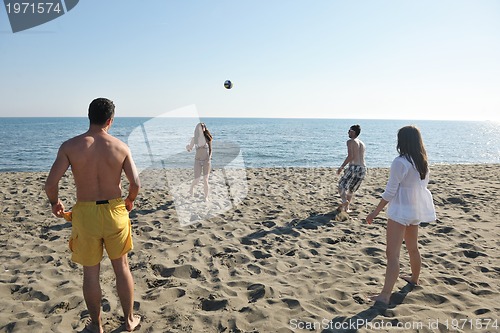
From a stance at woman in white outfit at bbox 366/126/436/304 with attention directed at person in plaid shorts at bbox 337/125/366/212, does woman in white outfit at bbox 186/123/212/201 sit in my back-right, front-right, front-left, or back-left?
front-left

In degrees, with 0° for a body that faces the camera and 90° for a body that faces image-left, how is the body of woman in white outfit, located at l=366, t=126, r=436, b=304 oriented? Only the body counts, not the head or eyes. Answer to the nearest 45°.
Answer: approximately 135°

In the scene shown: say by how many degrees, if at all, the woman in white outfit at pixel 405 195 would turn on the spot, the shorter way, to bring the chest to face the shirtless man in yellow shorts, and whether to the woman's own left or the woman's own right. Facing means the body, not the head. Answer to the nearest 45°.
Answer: approximately 90° to the woman's own left

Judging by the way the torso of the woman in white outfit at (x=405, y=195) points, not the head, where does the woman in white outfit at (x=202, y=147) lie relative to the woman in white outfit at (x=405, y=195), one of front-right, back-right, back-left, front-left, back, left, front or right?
front

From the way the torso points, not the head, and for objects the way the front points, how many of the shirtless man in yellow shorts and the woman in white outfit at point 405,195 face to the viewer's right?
0

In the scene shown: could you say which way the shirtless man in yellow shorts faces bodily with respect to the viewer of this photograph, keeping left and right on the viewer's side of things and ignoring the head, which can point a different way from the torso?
facing away from the viewer

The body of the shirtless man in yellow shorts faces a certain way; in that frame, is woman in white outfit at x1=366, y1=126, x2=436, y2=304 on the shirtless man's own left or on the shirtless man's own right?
on the shirtless man's own right

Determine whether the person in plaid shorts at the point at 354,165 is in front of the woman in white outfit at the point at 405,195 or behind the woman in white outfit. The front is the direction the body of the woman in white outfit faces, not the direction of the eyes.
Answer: in front
